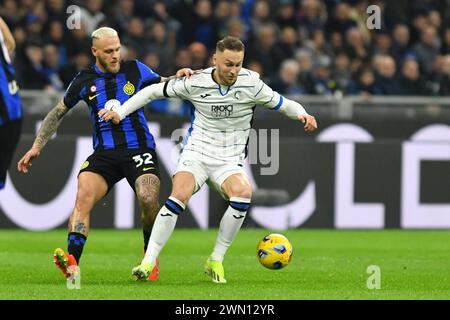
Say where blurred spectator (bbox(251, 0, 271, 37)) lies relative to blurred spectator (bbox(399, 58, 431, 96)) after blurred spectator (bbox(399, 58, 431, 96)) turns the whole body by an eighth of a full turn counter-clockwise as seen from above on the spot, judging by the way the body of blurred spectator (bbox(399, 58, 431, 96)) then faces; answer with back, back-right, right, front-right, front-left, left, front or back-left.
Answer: back-right

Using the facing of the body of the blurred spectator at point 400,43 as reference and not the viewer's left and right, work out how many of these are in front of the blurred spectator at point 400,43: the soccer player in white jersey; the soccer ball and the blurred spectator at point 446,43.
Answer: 2

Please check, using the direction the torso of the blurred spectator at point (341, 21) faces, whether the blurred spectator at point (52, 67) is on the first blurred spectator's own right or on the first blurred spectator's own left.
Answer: on the first blurred spectator's own right

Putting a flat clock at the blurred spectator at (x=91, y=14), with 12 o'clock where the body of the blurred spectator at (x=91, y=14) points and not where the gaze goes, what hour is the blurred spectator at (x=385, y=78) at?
the blurred spectator at (x=385, y=78) is roughly at 9 o'clock from the blurred spectator at (x=91, y=14).

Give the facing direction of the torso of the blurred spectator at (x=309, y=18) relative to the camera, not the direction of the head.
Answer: toward the camera

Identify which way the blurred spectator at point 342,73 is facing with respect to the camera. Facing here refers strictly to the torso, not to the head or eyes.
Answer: toward the camera

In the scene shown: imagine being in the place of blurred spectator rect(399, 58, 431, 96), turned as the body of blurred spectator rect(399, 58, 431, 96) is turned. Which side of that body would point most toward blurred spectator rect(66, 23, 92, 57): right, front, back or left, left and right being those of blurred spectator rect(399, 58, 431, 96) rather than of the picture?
right

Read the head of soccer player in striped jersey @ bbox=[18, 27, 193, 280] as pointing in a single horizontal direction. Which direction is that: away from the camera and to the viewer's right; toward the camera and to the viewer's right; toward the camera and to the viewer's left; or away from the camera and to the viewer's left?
toward the camera and to the viewer's right

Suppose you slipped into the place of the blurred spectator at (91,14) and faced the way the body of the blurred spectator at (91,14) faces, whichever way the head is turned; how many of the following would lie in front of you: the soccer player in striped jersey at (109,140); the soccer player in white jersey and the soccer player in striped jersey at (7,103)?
3

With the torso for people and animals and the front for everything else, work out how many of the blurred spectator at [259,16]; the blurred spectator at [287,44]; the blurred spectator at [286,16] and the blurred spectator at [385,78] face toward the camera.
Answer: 4

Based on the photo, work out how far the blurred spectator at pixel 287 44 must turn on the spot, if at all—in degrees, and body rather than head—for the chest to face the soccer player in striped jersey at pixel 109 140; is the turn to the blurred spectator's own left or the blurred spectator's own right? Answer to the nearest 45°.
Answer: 0° — they already face them

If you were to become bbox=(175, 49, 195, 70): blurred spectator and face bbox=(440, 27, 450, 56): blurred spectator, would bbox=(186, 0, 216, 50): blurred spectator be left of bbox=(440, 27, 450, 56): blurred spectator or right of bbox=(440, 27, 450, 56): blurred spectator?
left

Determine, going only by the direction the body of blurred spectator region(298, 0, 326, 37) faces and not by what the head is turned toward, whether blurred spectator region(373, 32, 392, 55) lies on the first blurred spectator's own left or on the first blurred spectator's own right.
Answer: on the first blurred spectator's own left

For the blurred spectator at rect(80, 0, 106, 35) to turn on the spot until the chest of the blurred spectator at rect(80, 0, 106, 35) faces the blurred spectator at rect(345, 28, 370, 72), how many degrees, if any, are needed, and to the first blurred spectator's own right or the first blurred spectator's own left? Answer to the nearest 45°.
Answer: approximately 90° to the first blurred spectator's own left

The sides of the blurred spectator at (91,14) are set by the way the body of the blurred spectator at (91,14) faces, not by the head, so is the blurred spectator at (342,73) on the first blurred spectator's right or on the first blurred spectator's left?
on the first blurred spectator's left
